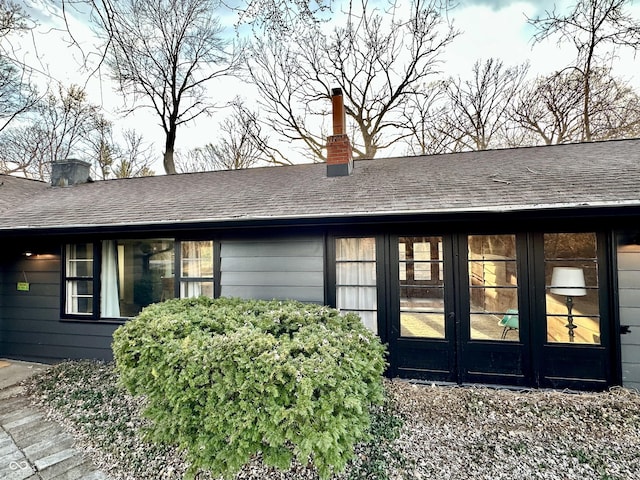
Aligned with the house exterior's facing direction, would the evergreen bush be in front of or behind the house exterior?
in front

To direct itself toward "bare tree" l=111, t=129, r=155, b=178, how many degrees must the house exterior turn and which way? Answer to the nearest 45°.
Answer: approximately 135° to its right

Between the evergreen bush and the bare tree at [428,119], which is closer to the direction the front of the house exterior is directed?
the evergreen bush

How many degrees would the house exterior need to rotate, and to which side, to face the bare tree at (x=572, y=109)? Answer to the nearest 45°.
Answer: approximately 135° to its left

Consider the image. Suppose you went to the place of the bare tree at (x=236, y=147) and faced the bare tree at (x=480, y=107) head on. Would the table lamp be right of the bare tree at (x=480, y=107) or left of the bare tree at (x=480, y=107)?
right

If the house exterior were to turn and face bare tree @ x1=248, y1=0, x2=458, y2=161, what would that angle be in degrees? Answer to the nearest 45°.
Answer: approximately 180°

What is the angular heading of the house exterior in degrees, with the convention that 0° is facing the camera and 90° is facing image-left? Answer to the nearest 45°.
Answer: approximately 0°

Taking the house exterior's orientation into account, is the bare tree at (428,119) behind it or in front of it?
behind

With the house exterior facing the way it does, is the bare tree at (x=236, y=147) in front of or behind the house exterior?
behind
